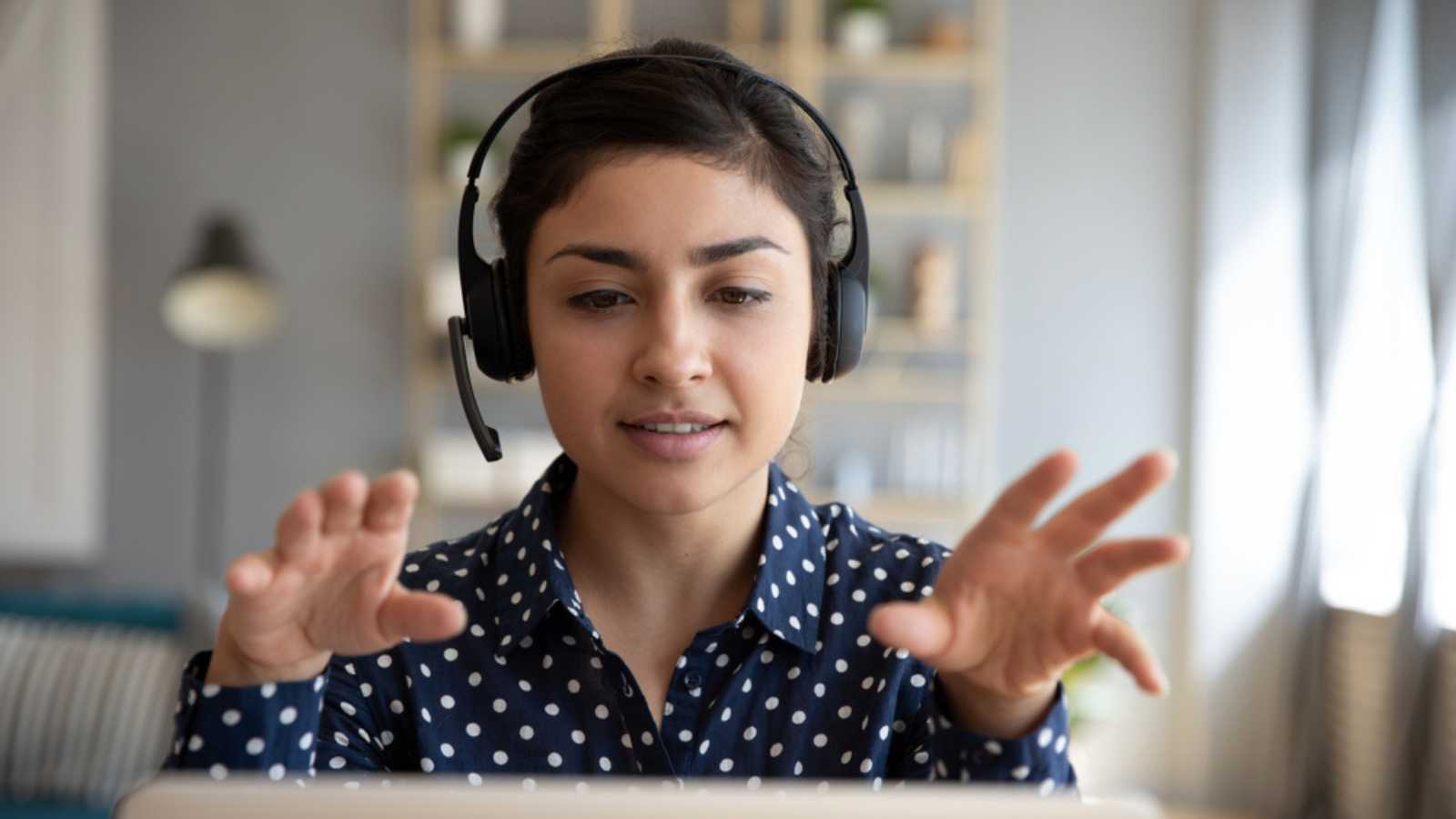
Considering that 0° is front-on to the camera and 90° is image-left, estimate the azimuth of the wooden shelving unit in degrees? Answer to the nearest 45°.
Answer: approximately 0°

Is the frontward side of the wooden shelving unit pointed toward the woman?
yes

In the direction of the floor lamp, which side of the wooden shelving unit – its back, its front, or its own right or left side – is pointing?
right

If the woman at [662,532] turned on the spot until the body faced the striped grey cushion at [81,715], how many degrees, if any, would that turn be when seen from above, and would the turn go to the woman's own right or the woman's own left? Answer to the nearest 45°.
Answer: approximately 135° to the woman's own right

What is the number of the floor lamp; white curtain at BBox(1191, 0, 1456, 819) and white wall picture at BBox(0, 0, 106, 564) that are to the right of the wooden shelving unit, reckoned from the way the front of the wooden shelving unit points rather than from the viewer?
2

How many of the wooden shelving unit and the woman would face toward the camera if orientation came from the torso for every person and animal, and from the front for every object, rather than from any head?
2

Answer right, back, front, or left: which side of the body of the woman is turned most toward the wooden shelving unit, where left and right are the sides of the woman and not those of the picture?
back

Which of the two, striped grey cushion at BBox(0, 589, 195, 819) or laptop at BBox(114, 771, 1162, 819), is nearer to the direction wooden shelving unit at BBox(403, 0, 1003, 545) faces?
the laptop

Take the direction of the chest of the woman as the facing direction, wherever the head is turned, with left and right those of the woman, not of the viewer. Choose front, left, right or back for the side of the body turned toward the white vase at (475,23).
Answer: back

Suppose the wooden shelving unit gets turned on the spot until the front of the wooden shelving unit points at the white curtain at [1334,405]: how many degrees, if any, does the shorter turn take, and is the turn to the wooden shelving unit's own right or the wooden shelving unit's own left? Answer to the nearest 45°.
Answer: approximately 45° to the wooden shelving unit's own left

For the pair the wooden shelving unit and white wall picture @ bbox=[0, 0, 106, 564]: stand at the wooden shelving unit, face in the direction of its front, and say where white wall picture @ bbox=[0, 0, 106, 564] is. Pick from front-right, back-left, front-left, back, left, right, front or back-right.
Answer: right

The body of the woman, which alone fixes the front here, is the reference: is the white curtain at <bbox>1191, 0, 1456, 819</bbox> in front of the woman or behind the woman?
behind
